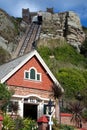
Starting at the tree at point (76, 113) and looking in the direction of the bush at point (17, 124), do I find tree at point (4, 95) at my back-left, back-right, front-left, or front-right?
front-right

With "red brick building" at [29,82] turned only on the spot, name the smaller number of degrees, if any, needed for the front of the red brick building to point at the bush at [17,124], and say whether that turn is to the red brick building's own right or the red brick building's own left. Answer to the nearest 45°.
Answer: approximately 45° to the red brick building's own right

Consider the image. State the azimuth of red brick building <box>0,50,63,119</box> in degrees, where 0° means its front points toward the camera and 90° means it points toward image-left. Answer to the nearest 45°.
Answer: approximately 315°

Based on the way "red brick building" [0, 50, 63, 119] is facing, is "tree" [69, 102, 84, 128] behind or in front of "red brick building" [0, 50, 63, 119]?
in front

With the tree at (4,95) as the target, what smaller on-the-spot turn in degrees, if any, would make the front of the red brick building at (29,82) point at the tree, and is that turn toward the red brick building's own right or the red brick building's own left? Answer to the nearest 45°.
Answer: approximately 90° to the red brick building's own right

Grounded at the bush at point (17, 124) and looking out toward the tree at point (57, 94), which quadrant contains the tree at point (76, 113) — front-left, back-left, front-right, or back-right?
front-right
